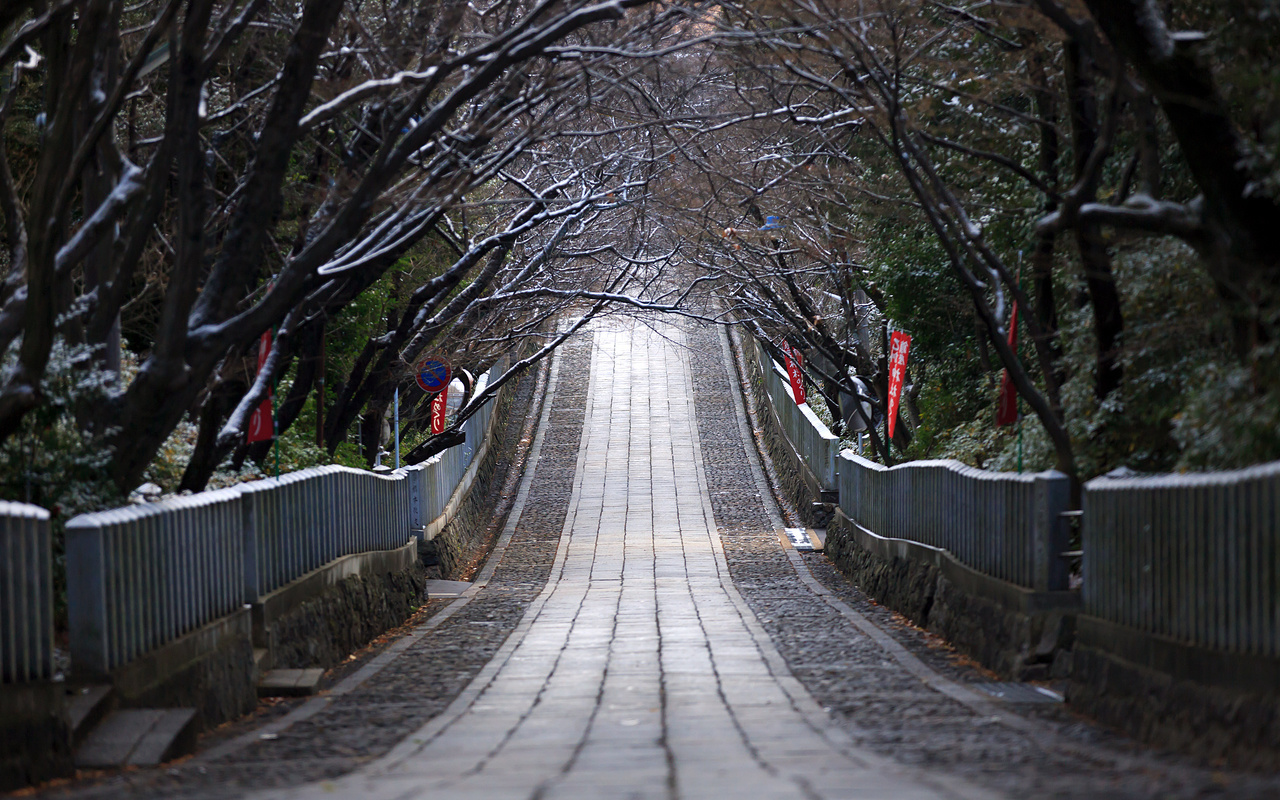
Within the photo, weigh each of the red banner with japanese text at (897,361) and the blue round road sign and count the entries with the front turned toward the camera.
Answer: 2

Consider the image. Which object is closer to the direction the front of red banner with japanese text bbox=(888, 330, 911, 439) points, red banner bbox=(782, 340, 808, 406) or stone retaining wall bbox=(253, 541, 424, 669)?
the stone retaining wall

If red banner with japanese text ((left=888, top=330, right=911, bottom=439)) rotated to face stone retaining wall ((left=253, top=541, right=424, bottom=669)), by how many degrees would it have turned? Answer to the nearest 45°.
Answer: approximately 45° to its right

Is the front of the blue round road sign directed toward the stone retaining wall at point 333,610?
yes

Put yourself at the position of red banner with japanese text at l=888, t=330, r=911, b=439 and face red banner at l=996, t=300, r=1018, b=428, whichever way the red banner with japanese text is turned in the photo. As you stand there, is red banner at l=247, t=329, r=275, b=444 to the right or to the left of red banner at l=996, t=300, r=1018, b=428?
right

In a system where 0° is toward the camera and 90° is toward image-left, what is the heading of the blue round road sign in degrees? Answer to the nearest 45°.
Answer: approximately 0°

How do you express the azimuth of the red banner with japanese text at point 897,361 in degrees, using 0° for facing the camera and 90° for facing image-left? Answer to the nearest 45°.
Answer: approximately 0°
